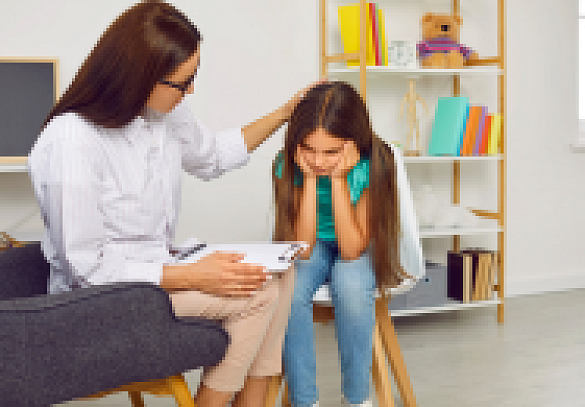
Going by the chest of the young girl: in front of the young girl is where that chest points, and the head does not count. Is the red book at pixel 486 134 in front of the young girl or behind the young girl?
behind

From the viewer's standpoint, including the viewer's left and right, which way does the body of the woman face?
facing the viewer and to the right of the viewer

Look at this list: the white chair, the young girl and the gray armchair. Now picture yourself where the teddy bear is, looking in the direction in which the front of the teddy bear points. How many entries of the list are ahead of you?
3

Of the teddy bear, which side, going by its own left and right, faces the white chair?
front

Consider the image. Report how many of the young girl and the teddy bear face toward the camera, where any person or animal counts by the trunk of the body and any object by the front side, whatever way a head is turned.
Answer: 2
